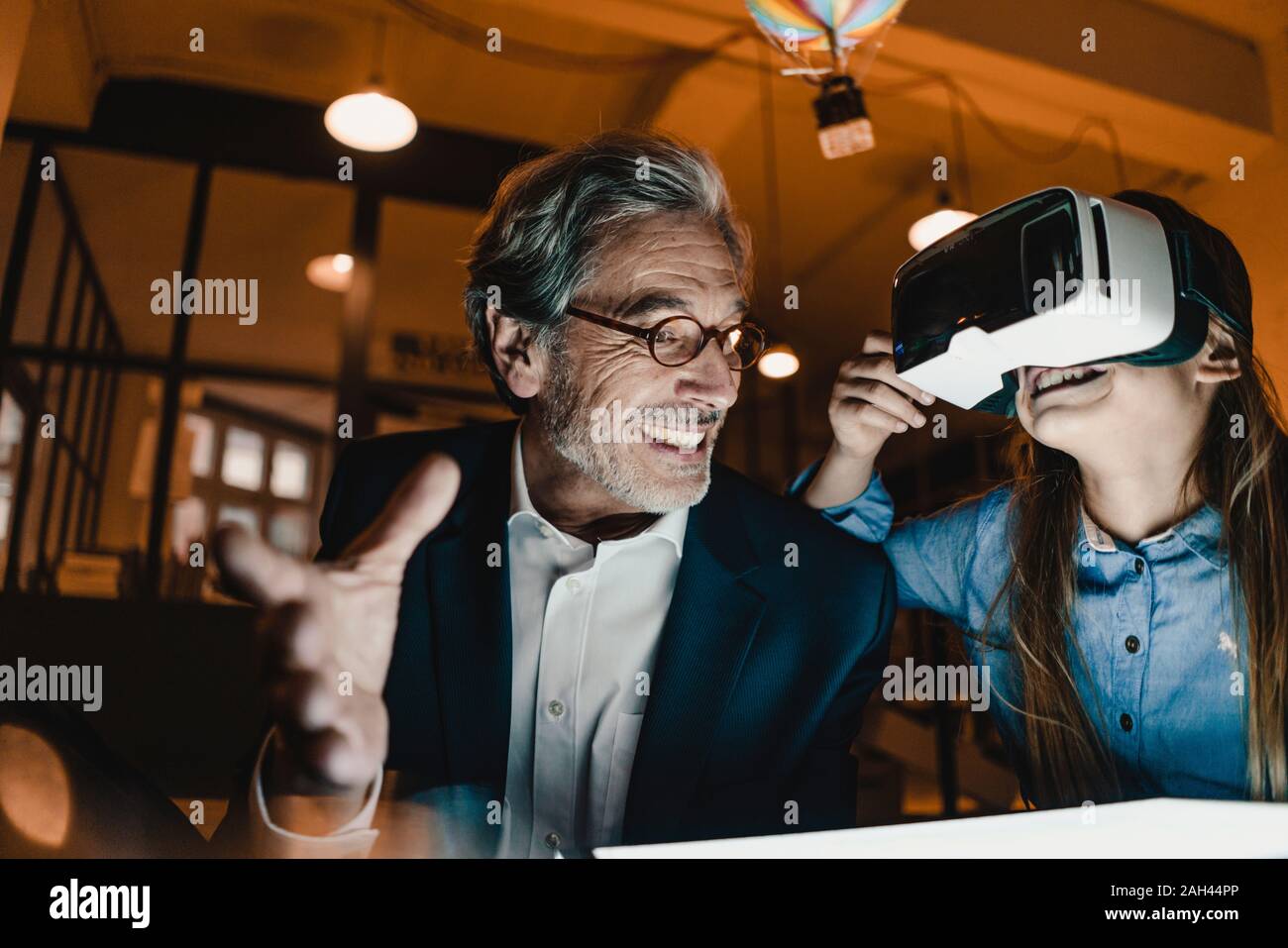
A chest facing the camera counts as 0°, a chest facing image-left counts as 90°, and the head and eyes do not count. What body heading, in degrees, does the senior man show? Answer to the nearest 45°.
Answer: approximately 0°

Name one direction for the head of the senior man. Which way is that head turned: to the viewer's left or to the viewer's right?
to the viewer's right

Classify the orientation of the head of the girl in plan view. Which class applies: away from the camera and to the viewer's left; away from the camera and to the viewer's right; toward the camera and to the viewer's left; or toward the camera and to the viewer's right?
toward the camera and to the viewer's left
